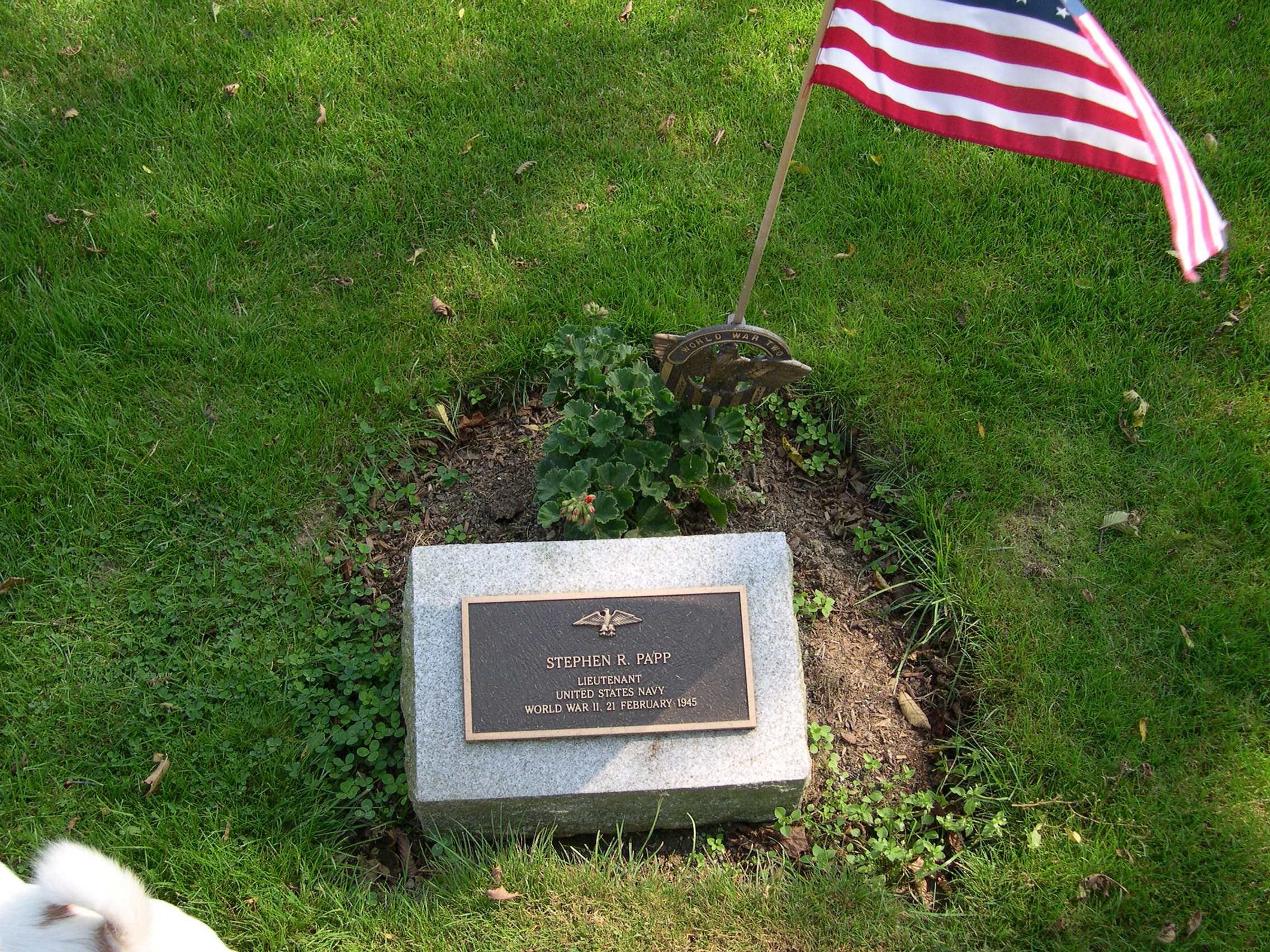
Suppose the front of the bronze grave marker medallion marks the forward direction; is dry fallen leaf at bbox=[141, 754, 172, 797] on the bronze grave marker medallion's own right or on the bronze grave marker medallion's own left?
on the bronze grave marker medallion's own right

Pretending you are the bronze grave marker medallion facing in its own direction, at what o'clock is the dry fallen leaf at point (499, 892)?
The dry fallen leaf is roughly at 1 o'clock from the bronze grave marker medallion.

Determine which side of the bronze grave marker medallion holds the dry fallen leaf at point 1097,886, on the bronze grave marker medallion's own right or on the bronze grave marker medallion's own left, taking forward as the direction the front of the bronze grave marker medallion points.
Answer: on the bronze grave marker medallion's own left

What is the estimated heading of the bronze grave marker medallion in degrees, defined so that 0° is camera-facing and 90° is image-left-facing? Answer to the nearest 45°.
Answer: approximately 0°
